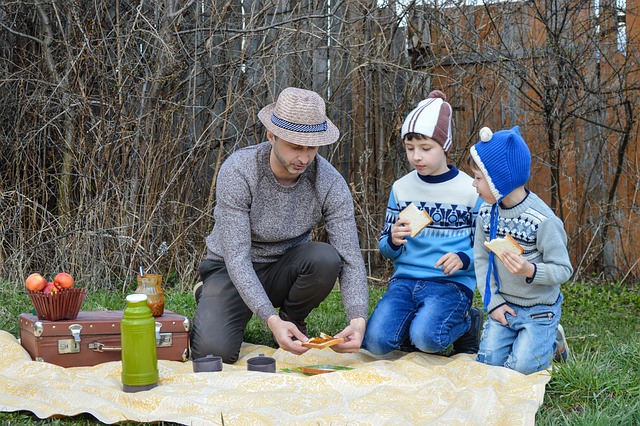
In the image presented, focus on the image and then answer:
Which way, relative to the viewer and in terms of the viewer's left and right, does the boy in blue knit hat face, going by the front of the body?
facing the viewer and to the left of the viewer

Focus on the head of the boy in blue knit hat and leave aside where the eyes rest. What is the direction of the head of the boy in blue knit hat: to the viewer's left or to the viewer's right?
to the viewer's left

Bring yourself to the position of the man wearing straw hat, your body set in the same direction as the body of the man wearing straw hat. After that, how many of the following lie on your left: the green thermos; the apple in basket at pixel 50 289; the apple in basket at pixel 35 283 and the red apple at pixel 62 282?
0

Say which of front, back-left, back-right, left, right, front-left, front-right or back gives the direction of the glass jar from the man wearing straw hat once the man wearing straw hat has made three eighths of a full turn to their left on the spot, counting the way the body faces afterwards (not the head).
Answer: left

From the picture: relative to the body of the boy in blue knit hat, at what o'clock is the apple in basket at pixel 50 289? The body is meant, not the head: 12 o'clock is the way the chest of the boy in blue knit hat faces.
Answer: The apple in basket is roughly at 1 o'clock from the boy in blue knit hat.

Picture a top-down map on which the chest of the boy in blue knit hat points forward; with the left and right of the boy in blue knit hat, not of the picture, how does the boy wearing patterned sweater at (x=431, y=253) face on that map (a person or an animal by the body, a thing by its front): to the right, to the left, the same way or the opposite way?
the same way

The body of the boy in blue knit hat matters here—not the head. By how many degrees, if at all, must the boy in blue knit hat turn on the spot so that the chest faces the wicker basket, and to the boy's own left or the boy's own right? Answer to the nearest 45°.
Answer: approximately 45° to the boy's own right

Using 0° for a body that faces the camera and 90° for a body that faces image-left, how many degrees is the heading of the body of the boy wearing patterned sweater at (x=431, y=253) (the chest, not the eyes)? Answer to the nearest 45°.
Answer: approximately 45°

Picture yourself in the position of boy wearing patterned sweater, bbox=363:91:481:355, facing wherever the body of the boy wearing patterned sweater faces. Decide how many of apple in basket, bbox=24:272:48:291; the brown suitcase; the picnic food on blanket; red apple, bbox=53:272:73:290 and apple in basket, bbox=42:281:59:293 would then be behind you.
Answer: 0

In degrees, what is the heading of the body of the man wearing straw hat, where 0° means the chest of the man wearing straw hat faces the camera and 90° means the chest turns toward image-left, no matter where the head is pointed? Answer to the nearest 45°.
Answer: approximately 315°

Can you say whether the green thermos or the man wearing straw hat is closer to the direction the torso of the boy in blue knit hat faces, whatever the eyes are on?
the green thermos

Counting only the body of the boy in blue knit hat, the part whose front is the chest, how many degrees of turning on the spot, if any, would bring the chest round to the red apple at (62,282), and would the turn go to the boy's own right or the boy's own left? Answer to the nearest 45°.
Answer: approximately 45° to the boy's own right

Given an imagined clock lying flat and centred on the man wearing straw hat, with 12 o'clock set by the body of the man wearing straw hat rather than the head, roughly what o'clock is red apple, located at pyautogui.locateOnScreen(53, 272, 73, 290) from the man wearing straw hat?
The red apple is roughly at 4 o'clock from the man wearing straw hat.

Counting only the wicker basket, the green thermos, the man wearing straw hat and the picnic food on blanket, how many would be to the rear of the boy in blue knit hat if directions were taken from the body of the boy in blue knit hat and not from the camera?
0

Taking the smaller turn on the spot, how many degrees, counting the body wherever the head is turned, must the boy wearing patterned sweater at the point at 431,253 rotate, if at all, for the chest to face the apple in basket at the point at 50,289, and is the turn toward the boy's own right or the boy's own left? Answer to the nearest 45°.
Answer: approximately 45° to the boy's own right

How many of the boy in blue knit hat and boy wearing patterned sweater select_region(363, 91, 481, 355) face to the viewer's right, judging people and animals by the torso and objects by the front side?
0

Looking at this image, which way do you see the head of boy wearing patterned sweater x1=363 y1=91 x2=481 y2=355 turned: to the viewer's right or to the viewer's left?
to the viewer's left

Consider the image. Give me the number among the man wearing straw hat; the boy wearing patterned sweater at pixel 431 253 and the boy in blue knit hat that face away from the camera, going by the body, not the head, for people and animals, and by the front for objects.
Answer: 0
